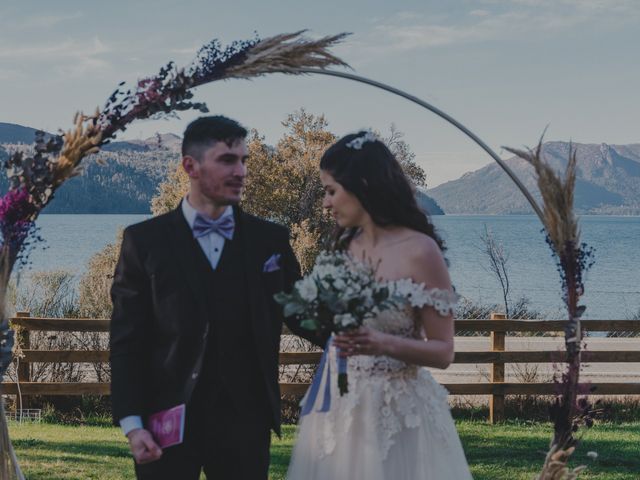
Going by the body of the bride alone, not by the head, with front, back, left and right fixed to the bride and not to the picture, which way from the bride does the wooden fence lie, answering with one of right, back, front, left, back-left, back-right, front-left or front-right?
back-right

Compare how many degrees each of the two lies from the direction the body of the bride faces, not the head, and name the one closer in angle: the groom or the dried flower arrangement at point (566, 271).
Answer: the groom

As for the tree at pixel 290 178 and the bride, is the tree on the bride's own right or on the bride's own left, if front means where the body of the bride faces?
on the bride's own right

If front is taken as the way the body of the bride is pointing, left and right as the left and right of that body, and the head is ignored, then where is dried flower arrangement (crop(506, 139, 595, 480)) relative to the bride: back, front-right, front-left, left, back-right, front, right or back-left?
back

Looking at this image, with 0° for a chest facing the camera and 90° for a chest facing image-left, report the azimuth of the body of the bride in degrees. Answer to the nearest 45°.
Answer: approximately 45°

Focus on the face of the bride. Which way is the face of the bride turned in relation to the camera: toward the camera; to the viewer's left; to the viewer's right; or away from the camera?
to the viewer's left

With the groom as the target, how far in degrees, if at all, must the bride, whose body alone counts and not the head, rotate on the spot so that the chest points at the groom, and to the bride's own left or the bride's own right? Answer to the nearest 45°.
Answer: approximately 45° to the bride's own right

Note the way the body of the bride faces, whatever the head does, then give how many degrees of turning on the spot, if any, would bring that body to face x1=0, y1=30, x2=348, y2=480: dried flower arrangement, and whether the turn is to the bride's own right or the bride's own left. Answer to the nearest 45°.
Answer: approximately 45° to the bride's own right

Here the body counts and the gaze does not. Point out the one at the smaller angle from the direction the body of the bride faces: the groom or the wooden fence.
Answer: the groom
